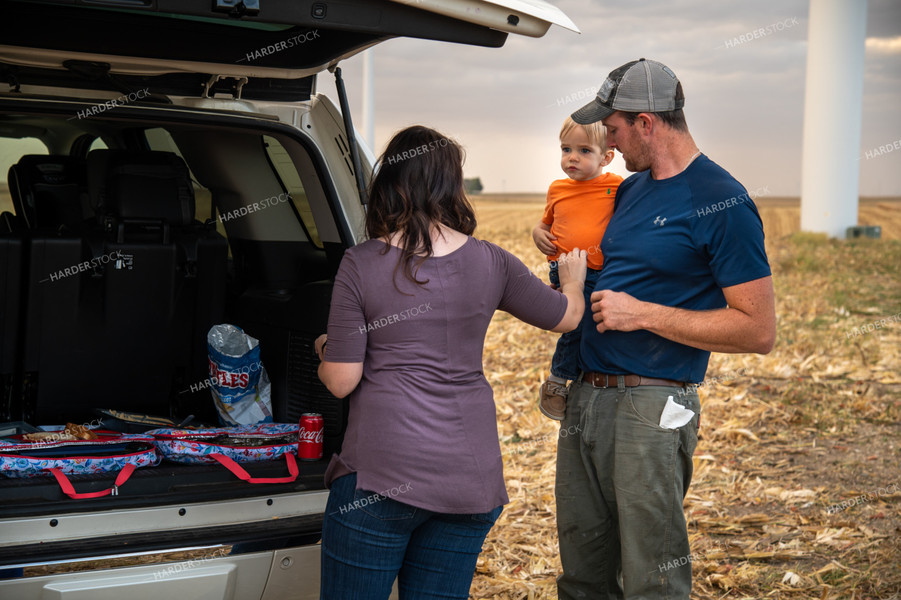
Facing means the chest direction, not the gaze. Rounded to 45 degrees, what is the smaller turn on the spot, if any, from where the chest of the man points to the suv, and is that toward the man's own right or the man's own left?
approximately 45° to the man's own right

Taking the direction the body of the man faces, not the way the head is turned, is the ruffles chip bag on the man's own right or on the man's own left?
on the man's own right

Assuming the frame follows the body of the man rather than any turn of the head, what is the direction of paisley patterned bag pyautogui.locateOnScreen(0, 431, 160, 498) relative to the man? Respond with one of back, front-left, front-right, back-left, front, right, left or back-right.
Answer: front-right

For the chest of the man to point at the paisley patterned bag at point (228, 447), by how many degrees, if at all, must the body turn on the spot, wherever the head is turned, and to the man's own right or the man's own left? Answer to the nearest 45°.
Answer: approximately 45° to the man's own right

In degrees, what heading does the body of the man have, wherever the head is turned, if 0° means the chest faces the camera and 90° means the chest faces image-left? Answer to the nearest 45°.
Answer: approximately 45°

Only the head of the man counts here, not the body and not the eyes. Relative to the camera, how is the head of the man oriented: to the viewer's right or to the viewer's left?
to the viewer's left
